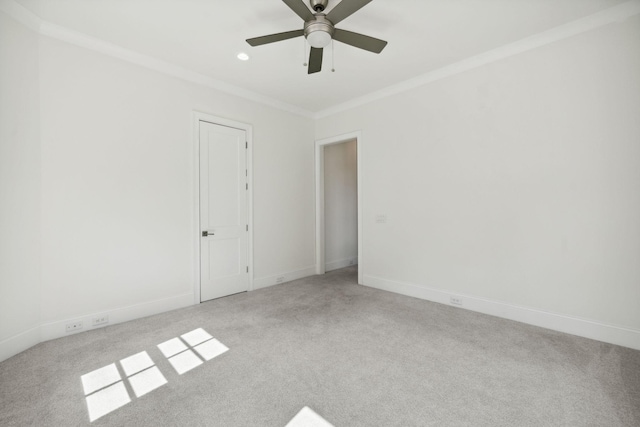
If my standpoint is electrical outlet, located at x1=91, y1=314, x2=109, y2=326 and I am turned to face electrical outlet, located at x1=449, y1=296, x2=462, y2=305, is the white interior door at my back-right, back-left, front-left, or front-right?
front-left

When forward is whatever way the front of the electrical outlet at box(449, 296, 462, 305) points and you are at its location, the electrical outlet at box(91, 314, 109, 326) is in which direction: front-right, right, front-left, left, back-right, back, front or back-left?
front-right

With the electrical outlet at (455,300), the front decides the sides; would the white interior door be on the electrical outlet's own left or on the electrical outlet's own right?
on the electrical outlet's own right

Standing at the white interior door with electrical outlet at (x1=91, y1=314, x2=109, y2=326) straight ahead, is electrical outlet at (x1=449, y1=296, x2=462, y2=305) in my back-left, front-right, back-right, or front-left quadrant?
back-left

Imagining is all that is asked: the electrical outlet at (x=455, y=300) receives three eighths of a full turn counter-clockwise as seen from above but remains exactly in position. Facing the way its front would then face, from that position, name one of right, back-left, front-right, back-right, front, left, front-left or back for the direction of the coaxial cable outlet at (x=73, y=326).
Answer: back

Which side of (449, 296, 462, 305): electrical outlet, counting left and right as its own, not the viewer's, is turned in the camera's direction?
front

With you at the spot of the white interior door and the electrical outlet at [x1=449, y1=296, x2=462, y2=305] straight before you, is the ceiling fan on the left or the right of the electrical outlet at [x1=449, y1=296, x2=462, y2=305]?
right

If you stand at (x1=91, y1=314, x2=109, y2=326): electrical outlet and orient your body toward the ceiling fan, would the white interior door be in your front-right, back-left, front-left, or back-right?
front-left
